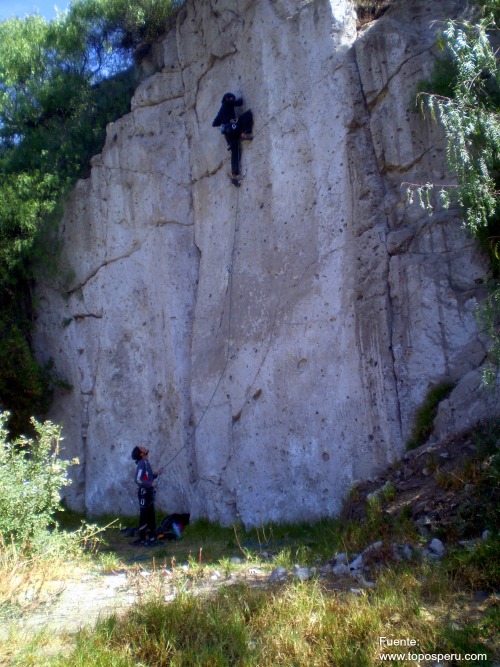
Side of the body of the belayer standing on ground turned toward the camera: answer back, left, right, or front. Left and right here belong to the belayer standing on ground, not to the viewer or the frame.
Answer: right

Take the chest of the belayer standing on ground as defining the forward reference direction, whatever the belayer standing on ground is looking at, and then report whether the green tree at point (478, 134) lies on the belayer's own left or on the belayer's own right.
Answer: on the belayer's own right

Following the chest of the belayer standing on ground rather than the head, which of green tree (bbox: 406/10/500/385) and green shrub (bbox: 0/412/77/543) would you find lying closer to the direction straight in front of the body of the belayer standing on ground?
the green tree
